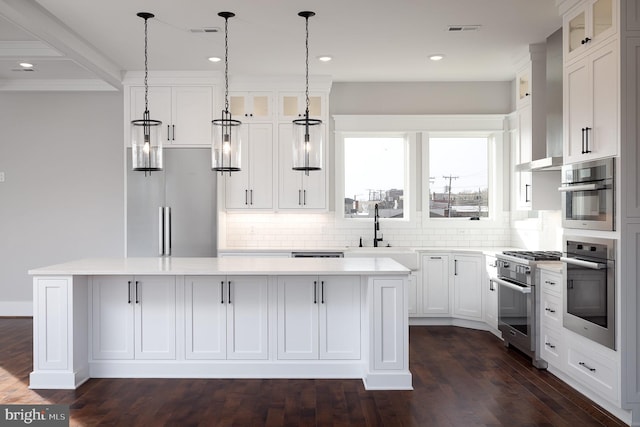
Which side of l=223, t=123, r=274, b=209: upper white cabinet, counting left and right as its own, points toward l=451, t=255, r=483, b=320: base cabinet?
left

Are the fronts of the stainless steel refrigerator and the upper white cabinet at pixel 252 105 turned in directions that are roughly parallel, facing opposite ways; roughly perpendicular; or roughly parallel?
roughly parallel

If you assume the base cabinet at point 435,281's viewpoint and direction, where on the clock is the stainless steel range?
The stainless steel range is roughly at 11 o'clock from the base cabinet.

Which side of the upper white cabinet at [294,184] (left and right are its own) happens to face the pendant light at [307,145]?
front

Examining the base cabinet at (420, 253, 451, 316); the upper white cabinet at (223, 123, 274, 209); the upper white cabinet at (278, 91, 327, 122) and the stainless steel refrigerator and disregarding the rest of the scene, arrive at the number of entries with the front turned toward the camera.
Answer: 4

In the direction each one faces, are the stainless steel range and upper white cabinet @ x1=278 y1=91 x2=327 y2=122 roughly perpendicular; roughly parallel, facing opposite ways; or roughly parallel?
roughly perpendicular

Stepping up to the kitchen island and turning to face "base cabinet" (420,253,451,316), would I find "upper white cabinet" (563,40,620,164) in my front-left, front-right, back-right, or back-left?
front-right

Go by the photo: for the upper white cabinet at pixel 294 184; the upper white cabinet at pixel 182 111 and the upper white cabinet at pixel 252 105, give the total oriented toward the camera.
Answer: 3

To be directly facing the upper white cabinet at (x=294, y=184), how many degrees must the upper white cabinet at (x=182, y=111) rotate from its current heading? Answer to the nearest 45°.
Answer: approximately 90° to its left

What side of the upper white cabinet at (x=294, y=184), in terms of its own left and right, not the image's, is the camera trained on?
front

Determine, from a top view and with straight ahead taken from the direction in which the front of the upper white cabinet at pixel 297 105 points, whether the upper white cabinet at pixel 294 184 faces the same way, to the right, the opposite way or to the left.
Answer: the same way

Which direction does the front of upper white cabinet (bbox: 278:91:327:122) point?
toward the camera

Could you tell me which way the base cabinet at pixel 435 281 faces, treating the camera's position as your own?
facing the viewer

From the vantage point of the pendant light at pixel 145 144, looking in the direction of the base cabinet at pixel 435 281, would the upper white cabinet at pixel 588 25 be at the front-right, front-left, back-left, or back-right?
front-right

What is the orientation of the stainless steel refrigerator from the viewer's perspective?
toward the camera
